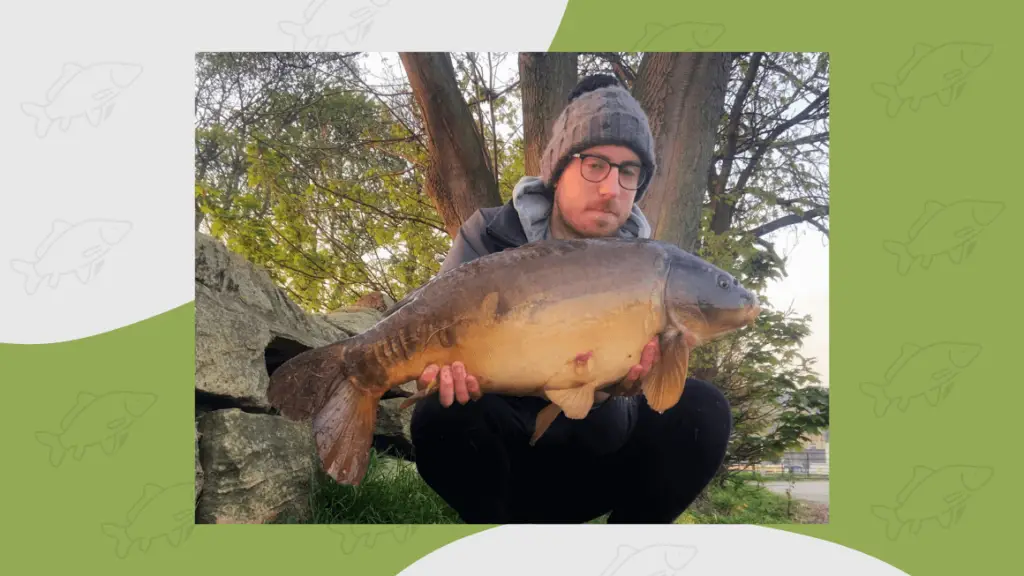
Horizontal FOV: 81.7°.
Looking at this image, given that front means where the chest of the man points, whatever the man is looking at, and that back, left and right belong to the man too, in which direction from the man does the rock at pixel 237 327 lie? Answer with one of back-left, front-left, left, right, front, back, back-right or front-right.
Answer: right

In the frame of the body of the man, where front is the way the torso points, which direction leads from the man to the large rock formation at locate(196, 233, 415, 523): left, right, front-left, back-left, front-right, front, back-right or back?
right

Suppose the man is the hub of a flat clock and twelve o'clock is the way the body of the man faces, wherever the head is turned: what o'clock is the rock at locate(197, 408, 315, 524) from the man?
The rock is roughly at 3 o'clock from the man.

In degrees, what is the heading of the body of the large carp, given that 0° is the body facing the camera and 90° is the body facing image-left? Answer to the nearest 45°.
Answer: approximately 270°

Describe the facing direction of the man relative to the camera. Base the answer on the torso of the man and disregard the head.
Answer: toward the camera

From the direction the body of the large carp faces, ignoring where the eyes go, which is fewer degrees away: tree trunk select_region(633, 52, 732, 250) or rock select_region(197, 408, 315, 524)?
the tree trunk

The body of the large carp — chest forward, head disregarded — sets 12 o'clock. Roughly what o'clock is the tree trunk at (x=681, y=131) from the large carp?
The tree trunk is roughly at 10 o'clock from the large carp.
